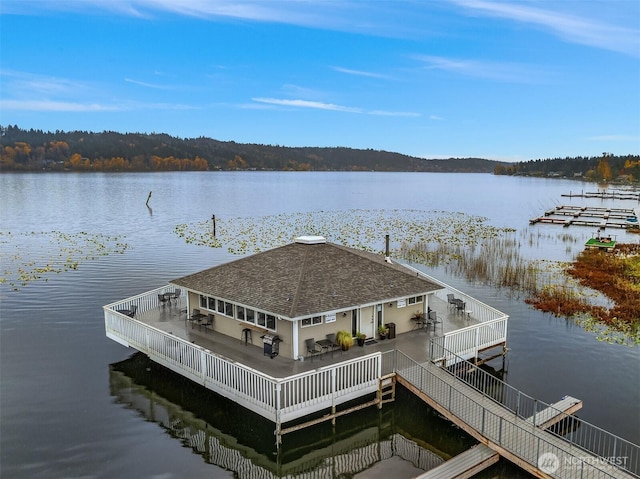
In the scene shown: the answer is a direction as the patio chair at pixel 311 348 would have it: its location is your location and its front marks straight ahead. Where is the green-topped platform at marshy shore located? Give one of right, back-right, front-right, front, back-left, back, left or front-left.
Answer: left

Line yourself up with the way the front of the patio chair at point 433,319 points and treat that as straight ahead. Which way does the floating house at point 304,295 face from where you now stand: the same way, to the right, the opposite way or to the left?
the same way

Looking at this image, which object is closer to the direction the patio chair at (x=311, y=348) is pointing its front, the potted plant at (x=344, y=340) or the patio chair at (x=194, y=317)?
the potted plant

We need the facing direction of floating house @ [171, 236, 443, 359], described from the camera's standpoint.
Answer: facing the viewer and to the right of the viewer

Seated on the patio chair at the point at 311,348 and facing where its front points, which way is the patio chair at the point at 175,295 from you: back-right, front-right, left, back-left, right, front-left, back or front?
back

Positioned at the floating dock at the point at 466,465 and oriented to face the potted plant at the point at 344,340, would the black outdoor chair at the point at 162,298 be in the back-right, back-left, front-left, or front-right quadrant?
front-left

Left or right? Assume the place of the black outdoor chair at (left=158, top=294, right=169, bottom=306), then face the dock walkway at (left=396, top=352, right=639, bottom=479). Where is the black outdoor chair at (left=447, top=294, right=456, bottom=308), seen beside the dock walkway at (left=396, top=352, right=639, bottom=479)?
left

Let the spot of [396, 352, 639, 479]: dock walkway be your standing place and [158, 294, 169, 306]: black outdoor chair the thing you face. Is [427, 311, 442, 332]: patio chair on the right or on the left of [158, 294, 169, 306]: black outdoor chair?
right

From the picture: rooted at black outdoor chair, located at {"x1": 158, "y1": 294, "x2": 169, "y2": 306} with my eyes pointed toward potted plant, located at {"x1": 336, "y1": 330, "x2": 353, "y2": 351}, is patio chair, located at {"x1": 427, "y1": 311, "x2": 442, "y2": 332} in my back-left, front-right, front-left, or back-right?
front-left

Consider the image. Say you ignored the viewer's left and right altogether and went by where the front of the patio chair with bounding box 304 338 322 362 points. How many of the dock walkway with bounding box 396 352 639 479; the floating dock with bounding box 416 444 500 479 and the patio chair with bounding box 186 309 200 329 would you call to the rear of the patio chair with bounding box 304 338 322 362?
1

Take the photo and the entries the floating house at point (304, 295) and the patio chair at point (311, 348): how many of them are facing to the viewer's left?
0

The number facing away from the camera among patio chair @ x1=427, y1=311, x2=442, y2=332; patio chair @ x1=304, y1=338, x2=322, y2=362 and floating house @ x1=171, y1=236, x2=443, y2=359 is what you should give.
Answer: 0

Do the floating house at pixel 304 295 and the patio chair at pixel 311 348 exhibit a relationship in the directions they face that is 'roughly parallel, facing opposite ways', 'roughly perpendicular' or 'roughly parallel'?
roughly parallel

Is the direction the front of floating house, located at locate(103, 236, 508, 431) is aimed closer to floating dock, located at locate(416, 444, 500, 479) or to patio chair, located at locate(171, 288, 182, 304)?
the floating dock

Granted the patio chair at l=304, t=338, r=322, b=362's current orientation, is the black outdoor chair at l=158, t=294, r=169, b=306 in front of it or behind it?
behind
